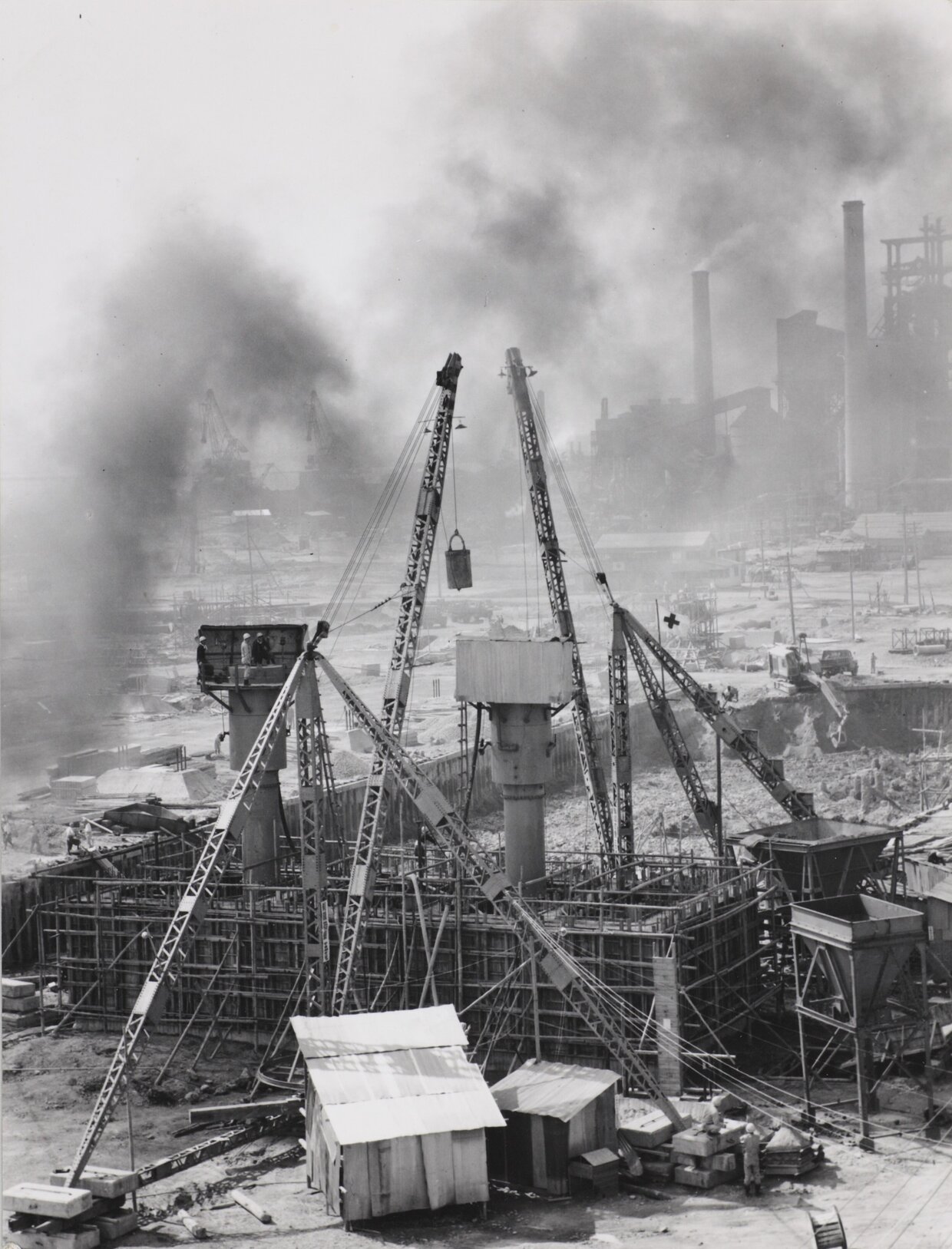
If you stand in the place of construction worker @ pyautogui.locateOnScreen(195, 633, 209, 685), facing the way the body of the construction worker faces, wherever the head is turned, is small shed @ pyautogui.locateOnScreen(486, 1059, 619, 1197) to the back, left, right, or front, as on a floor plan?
right

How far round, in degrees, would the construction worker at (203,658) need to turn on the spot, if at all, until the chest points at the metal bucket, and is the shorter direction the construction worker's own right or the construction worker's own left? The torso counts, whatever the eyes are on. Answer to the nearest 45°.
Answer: approximately 45° to the construction worker's own left

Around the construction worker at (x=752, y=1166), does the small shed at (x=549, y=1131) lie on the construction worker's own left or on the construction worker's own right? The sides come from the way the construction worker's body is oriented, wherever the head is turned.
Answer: on the construction worker's own left

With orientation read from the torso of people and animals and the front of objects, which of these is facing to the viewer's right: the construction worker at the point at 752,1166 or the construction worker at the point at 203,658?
the construction worker at the point at 203,658

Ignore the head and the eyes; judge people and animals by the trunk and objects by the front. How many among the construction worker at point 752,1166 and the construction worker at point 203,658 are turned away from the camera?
1

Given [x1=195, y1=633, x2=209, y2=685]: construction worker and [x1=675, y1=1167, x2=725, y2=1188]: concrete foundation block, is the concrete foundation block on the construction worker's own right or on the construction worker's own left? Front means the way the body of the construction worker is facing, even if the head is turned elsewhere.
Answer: on the construction worker's own right

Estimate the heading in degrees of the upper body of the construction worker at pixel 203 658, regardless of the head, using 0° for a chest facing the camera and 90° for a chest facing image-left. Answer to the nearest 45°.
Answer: approximately 270°

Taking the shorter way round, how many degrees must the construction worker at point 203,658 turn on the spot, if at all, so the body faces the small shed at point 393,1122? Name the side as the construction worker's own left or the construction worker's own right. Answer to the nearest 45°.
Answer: approximately 90° to the construction worker's own right

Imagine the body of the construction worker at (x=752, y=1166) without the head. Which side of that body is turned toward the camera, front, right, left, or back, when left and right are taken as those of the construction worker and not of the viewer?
back

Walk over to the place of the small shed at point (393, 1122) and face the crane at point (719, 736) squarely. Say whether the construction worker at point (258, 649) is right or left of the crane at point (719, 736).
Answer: left

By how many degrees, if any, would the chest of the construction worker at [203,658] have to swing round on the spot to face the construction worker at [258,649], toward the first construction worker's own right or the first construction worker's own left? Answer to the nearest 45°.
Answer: approximately 45° to the first construction worker's own right
